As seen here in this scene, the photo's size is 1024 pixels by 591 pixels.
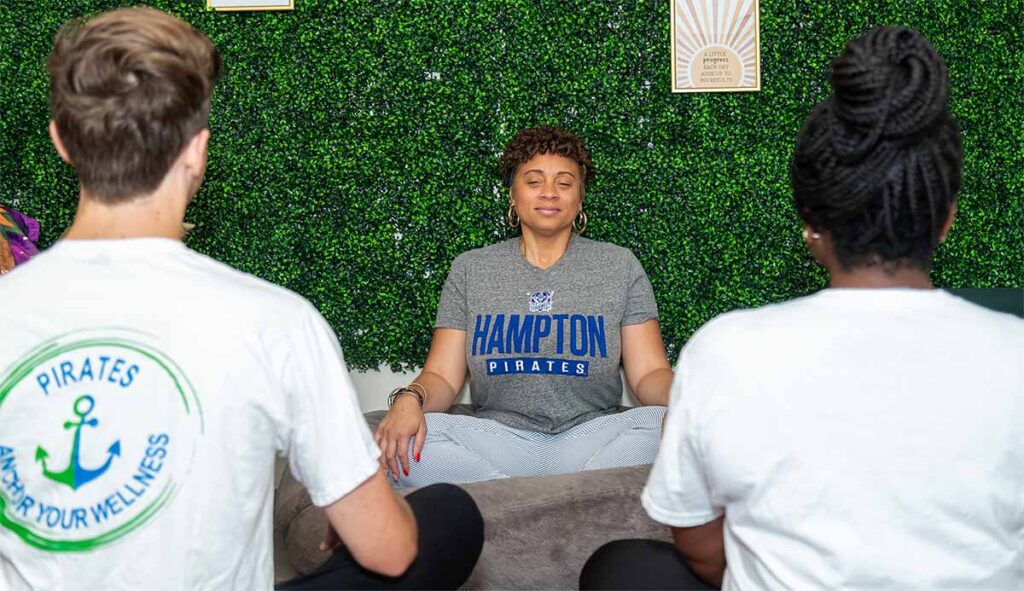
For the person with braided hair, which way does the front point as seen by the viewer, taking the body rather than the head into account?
away from the camera

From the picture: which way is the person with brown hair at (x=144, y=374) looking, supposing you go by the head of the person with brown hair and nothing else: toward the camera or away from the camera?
away from the camera

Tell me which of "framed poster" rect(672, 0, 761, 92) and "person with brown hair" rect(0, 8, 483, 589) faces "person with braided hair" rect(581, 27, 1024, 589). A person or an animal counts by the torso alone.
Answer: the framed poster

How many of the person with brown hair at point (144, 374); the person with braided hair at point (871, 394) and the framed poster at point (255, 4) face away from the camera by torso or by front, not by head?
2

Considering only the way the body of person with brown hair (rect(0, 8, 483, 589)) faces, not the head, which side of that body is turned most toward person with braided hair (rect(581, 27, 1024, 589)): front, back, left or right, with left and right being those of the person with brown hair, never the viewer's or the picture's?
right

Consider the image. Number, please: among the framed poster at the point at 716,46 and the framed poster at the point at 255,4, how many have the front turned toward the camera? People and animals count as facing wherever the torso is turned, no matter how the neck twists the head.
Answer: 2

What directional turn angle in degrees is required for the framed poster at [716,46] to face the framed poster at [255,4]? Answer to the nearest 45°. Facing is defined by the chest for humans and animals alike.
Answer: approximately 90° to its right

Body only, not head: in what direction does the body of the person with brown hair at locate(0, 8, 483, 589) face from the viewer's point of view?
away from the camera

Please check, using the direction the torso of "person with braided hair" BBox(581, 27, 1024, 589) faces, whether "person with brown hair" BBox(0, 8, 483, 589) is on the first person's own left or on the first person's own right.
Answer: on the first person's own left

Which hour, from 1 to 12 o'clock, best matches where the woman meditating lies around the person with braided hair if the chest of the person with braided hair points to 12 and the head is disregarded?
The woman meditating is roughly at 11 o'clock from the person with braided hair.

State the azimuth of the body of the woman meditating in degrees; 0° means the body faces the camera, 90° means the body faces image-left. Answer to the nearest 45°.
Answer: approximately 0°

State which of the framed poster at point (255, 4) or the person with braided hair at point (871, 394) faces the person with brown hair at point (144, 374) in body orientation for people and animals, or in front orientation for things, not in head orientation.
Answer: the framed poster

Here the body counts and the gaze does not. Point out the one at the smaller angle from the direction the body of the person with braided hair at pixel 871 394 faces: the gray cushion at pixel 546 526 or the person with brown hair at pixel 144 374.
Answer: the gray cushion

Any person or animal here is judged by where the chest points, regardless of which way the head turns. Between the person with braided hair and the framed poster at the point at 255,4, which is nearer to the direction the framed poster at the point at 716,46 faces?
the person with braided hair

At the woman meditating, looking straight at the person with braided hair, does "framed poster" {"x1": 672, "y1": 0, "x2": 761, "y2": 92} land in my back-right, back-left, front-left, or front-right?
back-left

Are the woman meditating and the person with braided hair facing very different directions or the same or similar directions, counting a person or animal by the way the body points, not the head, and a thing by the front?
very different directions

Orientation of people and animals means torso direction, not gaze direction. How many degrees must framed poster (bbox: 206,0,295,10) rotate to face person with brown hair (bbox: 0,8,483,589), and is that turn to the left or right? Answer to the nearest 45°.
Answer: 0° — it already faces them

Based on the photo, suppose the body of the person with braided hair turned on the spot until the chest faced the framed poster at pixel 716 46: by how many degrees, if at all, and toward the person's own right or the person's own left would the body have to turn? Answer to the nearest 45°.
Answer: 0° — they already face it
